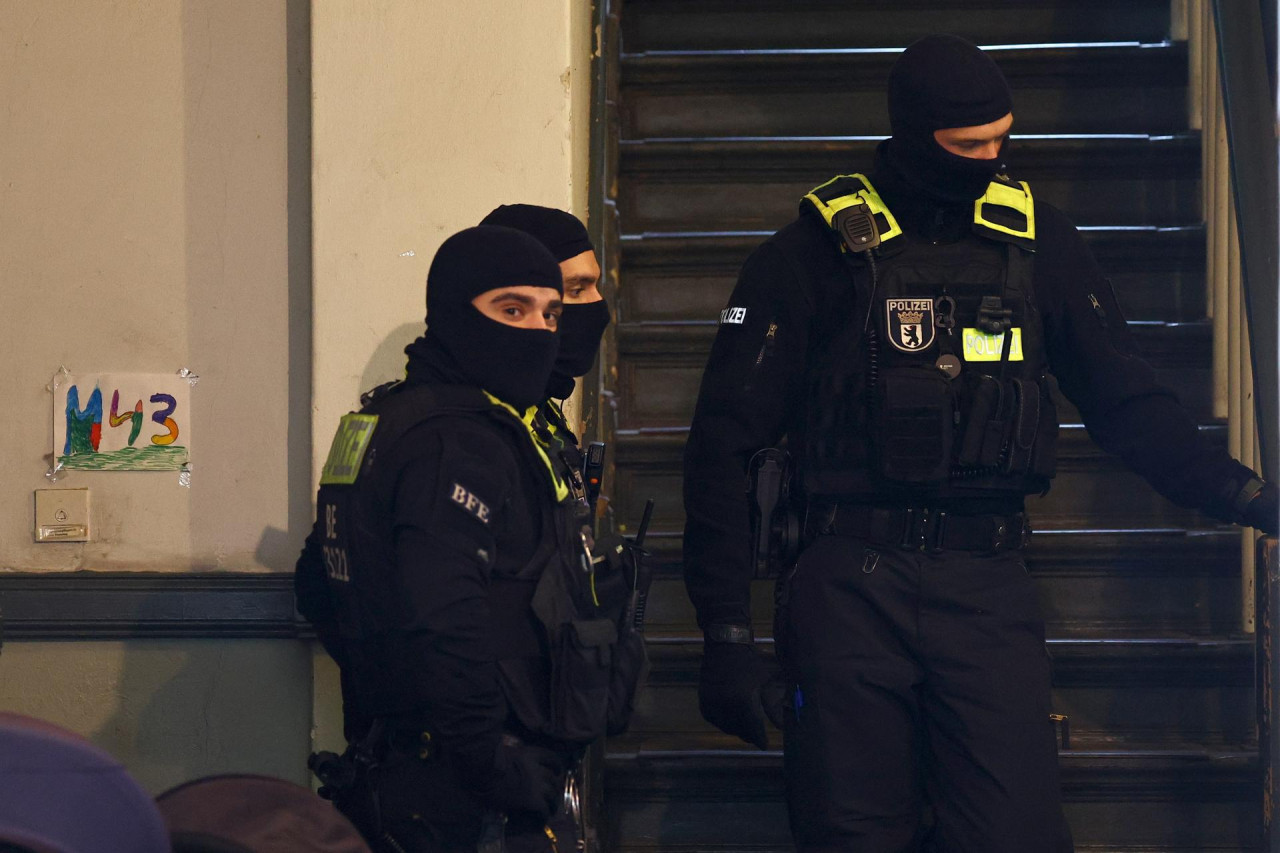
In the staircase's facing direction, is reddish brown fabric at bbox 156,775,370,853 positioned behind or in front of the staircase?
in front

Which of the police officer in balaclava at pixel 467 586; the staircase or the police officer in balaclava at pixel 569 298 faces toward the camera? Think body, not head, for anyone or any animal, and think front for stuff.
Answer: the staircase

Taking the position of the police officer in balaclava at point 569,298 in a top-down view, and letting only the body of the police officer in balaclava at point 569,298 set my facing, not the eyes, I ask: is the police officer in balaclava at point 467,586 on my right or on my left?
on my right

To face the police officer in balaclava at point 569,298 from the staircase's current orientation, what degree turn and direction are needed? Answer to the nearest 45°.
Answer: approximately 45° to its right

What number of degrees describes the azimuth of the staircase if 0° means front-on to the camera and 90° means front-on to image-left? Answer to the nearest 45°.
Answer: approximately 0°
